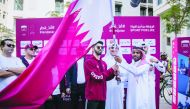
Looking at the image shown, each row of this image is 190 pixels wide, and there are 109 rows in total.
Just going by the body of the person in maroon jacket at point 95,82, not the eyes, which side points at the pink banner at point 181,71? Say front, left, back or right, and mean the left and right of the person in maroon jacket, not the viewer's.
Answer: left

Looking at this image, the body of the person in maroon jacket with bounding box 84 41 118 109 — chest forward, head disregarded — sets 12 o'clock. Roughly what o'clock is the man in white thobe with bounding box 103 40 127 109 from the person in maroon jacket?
The man in white thobe is roughly at 8 o'clock from the person in maroon jacket.

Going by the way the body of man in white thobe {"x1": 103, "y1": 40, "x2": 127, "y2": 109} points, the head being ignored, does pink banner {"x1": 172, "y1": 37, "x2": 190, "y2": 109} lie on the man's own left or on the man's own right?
on the man's own left

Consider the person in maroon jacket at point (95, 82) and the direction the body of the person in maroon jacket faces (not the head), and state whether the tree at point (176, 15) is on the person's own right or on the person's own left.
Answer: on the person's own left

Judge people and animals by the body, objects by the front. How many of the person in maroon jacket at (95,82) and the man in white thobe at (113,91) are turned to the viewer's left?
0

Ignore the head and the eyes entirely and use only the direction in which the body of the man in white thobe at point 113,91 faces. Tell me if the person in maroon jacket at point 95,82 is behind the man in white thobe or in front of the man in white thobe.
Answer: in front

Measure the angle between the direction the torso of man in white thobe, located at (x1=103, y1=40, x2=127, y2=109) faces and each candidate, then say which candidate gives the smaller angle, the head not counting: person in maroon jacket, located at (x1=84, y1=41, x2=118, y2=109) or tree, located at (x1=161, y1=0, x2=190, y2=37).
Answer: the person in maroon jacket
